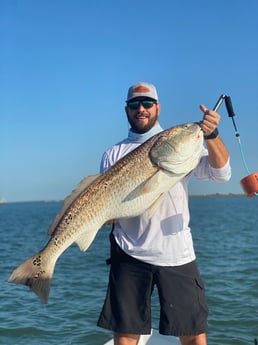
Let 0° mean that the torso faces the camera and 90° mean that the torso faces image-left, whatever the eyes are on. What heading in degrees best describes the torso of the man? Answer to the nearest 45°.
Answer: approximately 0°

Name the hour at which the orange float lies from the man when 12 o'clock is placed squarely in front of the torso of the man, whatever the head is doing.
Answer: The orange float is roughly at 9 o'clock from the man.
